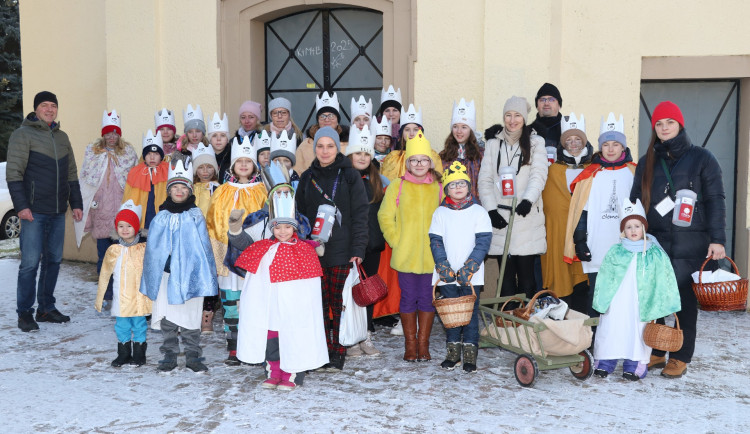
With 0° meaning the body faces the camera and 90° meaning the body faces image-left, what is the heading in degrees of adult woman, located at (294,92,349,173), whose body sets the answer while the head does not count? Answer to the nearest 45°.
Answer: approximately 0°

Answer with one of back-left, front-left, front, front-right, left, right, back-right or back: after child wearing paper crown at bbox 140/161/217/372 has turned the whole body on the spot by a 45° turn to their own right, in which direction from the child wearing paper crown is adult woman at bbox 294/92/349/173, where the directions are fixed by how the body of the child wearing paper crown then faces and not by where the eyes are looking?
back

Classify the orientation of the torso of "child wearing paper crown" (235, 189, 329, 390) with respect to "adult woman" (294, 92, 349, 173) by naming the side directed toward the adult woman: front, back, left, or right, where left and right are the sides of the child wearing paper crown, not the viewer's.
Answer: back

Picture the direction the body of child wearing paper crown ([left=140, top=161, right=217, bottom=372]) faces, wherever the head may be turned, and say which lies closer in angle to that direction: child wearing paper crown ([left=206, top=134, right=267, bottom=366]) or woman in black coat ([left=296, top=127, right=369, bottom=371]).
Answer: the woman in black coat

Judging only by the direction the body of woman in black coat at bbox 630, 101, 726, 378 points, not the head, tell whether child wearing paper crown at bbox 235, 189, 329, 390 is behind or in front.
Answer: in front

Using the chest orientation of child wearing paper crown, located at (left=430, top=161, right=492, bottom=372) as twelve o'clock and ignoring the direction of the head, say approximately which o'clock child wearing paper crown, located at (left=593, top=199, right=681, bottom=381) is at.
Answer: child wearing paper crown, located at (left=593, top=199, right=681, bottom=381) is roughly at 9 o'clock from child wearing paper crown, located at (left=430, top=161, right=492, bottom=372).

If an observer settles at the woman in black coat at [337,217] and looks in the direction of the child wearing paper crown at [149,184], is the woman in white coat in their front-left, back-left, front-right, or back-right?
back-right

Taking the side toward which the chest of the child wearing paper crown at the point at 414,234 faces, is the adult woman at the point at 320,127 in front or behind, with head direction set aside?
behind

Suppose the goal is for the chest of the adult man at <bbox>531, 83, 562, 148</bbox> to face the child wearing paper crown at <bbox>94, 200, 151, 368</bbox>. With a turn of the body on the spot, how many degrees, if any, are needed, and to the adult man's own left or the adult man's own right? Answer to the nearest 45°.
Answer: approximately 45° to the adult man's own right
